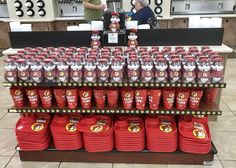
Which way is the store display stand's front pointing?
toward the camera

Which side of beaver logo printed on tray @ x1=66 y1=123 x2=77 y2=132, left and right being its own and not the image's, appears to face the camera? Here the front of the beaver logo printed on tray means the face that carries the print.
front

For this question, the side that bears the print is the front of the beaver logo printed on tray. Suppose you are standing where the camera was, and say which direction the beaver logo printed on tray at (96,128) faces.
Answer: facing the viewer
